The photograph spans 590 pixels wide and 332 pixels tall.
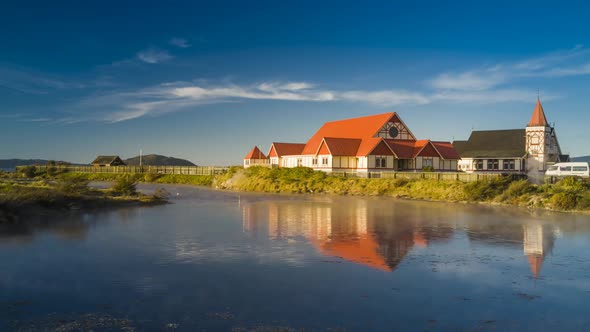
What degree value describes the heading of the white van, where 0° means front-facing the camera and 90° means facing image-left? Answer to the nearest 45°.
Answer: approximately 90°

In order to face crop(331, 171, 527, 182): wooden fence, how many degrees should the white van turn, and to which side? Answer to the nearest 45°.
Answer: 0° — it already faces it

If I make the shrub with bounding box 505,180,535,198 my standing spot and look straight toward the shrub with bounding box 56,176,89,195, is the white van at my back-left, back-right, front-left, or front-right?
back-right

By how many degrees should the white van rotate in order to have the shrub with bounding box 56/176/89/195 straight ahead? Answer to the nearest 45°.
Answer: approximately 45° to its left

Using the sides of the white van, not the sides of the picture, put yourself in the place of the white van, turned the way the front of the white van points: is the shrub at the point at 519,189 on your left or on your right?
on your left

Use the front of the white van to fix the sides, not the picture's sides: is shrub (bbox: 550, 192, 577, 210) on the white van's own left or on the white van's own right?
on the white van's own left
